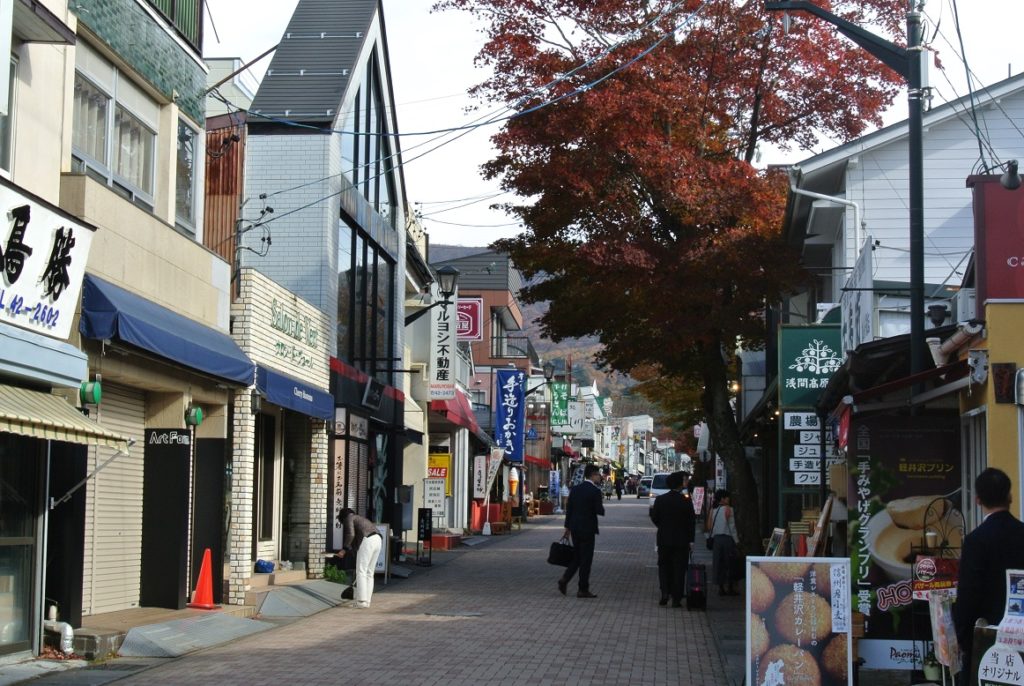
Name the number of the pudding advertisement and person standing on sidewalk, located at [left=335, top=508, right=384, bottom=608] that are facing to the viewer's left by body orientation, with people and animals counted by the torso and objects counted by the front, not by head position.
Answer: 1

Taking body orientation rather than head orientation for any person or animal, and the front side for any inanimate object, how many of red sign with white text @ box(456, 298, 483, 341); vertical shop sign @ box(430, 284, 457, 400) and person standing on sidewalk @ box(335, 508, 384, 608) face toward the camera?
2

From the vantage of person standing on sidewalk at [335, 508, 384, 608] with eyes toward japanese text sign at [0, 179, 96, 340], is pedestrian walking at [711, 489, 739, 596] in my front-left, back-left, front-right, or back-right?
back-left

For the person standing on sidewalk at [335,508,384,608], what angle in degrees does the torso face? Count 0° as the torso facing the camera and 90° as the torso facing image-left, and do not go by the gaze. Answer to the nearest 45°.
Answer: approximately 90°

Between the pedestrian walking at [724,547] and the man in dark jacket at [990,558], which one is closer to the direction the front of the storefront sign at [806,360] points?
the man in dark jacket

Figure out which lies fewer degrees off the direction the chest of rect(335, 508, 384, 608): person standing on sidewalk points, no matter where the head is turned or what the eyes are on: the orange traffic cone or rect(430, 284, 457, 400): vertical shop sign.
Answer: the orange traffic cone

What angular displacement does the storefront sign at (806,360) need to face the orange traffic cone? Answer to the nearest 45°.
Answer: approximately 90° to its right
